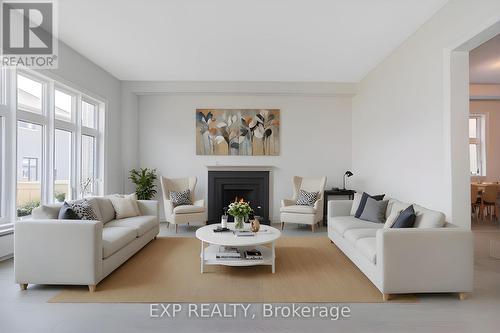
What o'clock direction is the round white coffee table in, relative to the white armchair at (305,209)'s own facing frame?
The round white coffee table is roughly at 11 o'clock from the white armchair.

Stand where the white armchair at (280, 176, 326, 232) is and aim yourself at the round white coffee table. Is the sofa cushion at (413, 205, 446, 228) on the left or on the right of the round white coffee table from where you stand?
left

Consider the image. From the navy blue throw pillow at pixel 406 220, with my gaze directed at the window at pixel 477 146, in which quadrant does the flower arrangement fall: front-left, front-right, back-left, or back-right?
back-left

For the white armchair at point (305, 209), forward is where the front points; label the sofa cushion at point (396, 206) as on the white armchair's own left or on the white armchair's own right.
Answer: on the white armchair's own left

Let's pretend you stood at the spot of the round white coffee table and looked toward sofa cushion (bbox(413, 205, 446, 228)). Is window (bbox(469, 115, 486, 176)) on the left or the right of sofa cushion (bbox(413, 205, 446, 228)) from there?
left

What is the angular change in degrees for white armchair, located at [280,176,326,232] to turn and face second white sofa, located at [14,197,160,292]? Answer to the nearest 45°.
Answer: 0° — it already faces it

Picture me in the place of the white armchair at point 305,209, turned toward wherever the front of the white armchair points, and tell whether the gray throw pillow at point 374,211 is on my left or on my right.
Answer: on my left

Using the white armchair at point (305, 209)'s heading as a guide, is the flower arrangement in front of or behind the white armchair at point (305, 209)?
in front

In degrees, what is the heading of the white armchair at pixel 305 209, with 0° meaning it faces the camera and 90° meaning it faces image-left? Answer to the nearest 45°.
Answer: approximately 45°

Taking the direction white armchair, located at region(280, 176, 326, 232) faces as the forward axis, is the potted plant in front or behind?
in front
